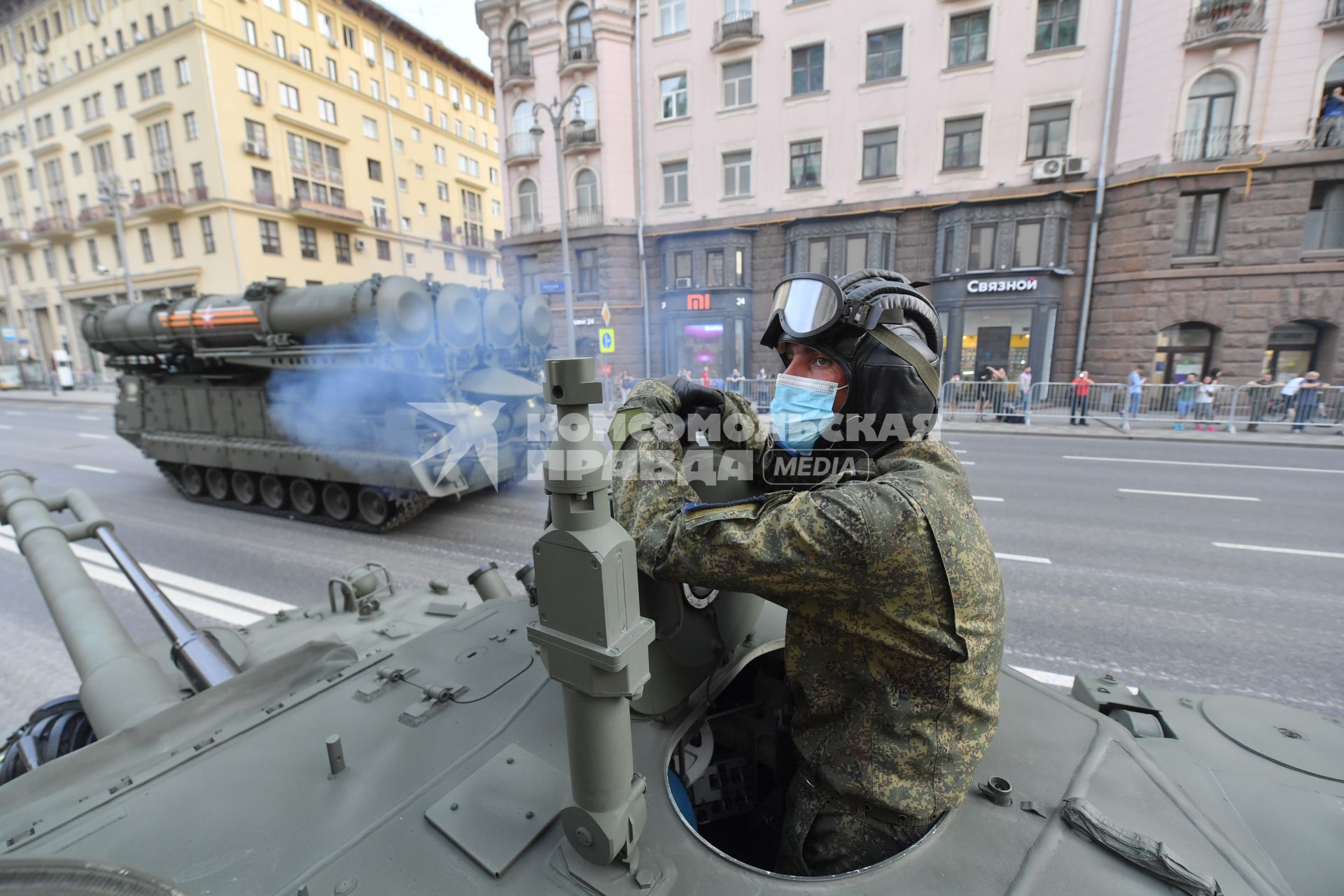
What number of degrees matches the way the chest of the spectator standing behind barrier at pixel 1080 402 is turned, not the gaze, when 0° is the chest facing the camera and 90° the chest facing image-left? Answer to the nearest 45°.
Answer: approximately 0°

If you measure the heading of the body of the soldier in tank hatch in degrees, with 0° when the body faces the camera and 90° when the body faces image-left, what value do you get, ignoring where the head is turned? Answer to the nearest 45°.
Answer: approximately 90°

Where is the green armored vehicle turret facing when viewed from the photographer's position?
facing away from the viewer and to the left of the viewer

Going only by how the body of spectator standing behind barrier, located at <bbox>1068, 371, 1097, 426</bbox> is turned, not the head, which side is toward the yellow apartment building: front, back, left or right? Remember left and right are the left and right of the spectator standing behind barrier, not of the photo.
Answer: right

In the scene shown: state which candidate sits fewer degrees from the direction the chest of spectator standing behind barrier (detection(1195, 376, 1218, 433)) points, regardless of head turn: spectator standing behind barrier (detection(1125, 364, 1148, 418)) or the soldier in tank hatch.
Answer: the soldier in tank hatch

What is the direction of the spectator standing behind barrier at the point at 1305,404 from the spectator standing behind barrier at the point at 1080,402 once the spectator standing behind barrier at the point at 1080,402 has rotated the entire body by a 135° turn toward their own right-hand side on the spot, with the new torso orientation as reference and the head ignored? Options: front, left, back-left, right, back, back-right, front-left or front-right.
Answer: back-right

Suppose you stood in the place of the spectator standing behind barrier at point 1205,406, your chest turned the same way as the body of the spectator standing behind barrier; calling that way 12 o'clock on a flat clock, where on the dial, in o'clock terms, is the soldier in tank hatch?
The soldier in tank hatch is roughly at 12 o'clock from the spectator standing behind barrier.

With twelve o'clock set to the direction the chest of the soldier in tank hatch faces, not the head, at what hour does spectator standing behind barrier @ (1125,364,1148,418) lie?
The spectator standing behind barrier is roughly at 4 o'clock from the soldier in tank hatch.
